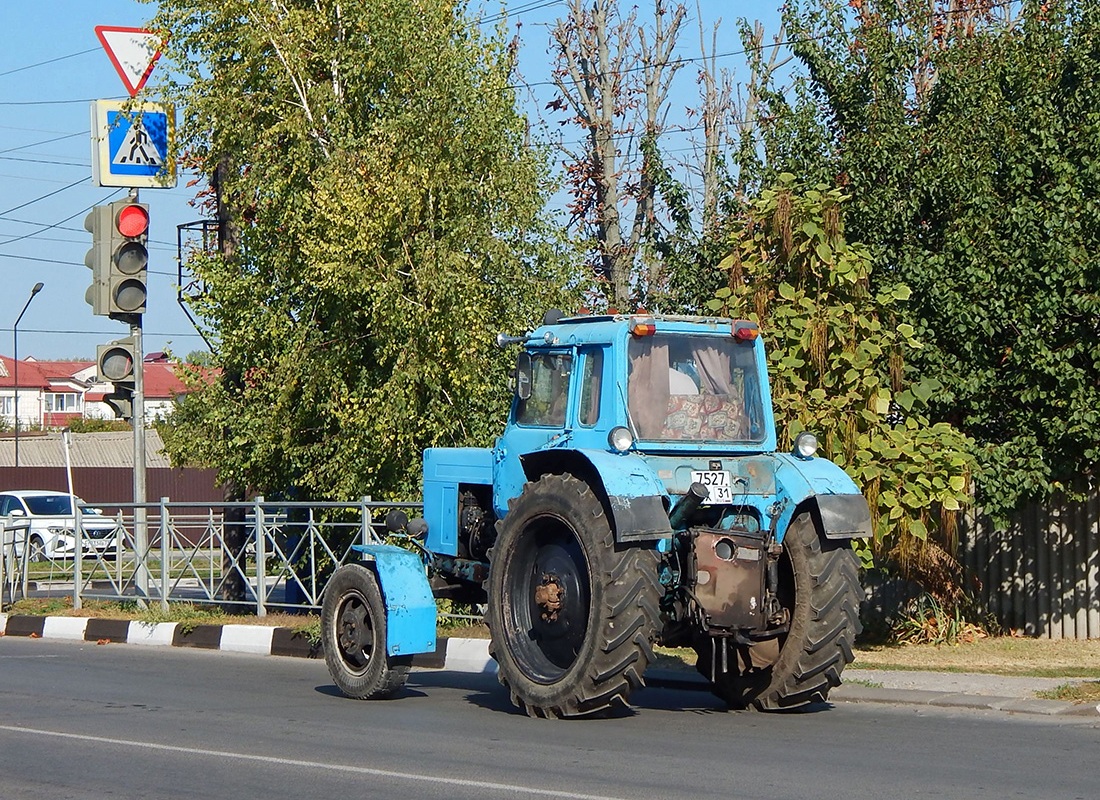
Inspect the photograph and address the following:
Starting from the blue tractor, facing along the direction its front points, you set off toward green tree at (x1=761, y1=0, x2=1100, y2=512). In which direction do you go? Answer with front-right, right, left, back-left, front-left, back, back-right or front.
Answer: right

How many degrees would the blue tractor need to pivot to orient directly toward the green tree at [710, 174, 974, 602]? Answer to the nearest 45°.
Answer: approximately 90° to its right

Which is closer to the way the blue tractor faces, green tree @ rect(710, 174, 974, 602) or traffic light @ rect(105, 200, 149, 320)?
the traffic light

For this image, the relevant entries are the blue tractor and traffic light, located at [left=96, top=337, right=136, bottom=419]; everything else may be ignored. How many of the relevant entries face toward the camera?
1

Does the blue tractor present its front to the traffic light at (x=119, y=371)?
yes

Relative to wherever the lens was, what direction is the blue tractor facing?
facing away from the viewer and to the left of the viewer

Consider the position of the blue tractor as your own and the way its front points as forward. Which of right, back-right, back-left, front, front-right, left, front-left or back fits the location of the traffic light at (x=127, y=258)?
front

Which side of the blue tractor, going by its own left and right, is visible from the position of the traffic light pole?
front

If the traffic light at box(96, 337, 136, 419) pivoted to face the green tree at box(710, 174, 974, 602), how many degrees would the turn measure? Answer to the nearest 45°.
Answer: approximately 45° to its left

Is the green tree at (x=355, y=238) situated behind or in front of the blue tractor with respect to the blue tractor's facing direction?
in front

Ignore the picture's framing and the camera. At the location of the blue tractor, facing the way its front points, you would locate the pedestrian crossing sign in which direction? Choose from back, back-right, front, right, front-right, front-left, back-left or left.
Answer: front

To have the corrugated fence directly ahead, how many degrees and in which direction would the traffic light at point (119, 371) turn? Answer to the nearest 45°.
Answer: approximately 90° to its left

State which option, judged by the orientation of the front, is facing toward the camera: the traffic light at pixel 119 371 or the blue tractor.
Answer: the traffic light

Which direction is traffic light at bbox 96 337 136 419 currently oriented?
toward the camera
